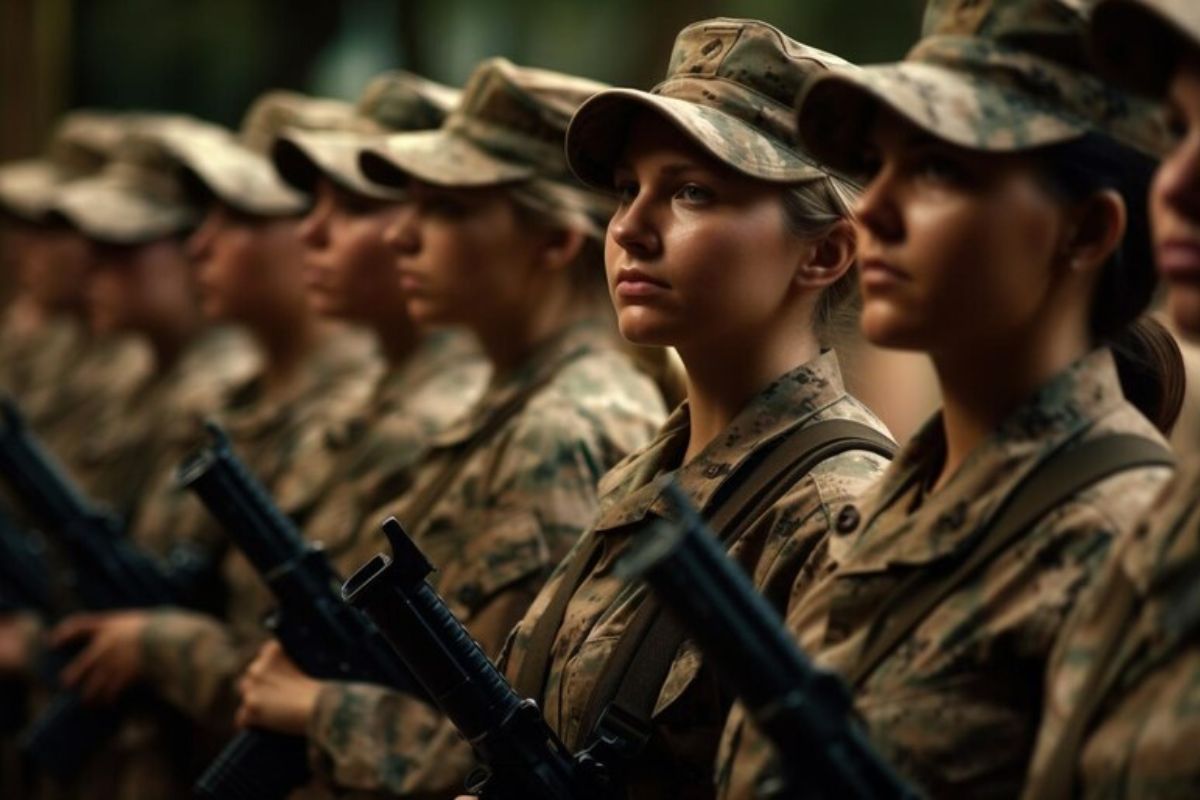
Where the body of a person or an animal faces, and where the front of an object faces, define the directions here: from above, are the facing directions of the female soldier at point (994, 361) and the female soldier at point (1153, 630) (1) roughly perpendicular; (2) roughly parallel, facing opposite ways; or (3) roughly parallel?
roughly parallel

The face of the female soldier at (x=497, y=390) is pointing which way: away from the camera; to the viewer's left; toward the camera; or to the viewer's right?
to the viewer's left

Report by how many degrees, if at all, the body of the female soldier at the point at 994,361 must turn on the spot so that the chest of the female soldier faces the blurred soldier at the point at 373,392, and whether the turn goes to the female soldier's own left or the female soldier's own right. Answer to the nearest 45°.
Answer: approximately 90° to the female soldier's own right

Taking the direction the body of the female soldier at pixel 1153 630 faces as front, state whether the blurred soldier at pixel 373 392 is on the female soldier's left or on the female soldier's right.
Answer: on the female soldier's right

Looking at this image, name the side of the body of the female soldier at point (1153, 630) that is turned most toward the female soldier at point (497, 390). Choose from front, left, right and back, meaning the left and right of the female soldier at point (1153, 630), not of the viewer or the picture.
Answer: right

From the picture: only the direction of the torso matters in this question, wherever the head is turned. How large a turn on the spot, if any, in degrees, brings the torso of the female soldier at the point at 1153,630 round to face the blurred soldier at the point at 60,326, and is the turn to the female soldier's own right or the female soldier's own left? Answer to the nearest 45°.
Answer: approximately 90° to the female soldier's own right

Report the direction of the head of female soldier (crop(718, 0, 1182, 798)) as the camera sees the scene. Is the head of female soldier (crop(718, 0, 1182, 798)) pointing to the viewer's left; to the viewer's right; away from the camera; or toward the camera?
to the viewer's left

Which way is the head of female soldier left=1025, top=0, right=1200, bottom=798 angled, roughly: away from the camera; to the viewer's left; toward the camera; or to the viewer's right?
to the viewer's left

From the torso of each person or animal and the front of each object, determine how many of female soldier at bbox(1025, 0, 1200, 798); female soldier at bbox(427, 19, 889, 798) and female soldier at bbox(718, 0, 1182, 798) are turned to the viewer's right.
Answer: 0

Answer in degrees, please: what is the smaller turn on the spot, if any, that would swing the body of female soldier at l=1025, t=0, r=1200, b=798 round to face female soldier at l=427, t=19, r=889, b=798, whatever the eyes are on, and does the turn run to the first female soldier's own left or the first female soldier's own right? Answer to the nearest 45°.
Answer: approximately 90° to the first female soldier's own right

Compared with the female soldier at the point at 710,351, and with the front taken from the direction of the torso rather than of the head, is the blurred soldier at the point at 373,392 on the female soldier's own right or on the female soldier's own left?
on the female soldier's own right

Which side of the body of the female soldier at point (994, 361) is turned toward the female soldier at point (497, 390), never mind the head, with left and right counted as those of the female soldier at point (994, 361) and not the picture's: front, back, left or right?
right

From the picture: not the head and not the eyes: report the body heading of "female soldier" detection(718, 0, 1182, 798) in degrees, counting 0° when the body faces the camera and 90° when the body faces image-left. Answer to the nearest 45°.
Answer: approximately 45°

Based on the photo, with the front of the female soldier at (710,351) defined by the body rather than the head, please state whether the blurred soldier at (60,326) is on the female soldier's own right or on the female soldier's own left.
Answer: on the female soldier's own right
